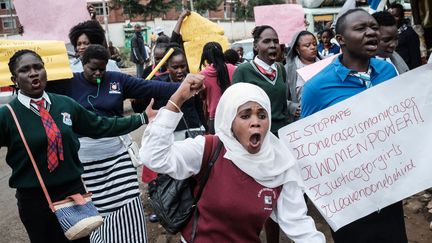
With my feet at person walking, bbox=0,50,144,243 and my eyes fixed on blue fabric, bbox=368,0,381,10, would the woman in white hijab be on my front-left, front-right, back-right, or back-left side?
front-right

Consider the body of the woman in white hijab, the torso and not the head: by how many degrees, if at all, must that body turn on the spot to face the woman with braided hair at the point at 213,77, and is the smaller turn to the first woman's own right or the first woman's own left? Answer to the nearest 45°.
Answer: approximately 135° to the first woman's own left

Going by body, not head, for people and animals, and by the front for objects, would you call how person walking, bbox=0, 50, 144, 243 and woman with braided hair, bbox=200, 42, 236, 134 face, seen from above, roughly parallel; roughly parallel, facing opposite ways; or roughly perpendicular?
roughly parallel, facing opposite ways

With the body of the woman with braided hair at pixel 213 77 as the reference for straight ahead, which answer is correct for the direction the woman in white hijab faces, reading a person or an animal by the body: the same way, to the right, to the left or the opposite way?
the opposite way

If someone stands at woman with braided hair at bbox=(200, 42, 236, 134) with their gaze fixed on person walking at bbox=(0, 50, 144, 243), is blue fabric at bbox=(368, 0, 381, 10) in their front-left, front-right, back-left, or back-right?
back-left

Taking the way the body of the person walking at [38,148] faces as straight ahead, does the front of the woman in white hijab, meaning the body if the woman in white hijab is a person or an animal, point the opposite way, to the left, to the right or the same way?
the same way

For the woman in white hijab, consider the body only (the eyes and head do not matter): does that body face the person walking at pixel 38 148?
no

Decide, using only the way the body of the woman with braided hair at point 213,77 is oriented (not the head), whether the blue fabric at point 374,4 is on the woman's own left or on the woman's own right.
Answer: on the woman's own right

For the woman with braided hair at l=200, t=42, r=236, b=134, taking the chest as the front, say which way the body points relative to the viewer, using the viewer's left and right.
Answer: facing away from the viewer and to the left of the viewer

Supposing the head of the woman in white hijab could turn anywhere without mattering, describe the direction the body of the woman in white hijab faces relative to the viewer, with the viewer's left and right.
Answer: facing the viewer and to the right of the viewer

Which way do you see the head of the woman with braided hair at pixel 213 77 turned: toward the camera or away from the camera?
away from the camera

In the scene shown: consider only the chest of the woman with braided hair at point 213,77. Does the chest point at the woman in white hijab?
no
